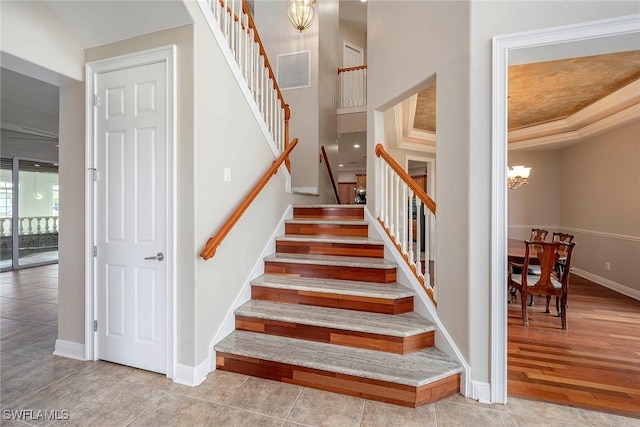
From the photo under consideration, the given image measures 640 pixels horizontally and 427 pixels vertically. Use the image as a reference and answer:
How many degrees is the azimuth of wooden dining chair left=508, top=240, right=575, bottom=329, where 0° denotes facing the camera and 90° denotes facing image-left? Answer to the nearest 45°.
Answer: approximately 135°

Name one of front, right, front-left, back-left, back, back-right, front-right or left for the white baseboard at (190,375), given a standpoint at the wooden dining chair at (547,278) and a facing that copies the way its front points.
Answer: left

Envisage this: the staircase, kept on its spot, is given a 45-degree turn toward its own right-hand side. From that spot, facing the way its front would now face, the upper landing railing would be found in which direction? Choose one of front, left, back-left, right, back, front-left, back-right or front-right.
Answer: back-right

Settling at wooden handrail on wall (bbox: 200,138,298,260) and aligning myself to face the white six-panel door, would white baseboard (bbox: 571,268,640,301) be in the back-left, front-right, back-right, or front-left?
back-left

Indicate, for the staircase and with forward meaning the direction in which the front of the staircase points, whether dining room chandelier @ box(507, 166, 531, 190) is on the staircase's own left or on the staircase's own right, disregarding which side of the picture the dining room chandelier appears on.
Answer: on the staircase's own left

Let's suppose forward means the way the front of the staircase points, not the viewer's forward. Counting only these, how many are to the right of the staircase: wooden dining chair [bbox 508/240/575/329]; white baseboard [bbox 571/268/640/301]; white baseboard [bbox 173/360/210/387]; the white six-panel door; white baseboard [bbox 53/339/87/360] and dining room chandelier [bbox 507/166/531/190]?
3

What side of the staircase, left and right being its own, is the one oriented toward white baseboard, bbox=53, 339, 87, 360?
right

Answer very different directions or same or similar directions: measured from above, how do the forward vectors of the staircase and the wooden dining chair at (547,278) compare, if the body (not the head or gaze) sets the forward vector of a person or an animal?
very different directions

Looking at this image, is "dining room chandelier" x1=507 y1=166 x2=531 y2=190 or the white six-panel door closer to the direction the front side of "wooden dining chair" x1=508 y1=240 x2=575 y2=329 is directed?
the dining room chandelier

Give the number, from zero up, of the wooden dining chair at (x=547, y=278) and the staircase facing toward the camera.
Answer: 1

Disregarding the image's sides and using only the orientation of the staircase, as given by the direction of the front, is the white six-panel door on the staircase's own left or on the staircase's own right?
on the staircase's own right

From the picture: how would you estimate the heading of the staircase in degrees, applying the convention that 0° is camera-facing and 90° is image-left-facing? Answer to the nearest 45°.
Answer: approximately 0°
